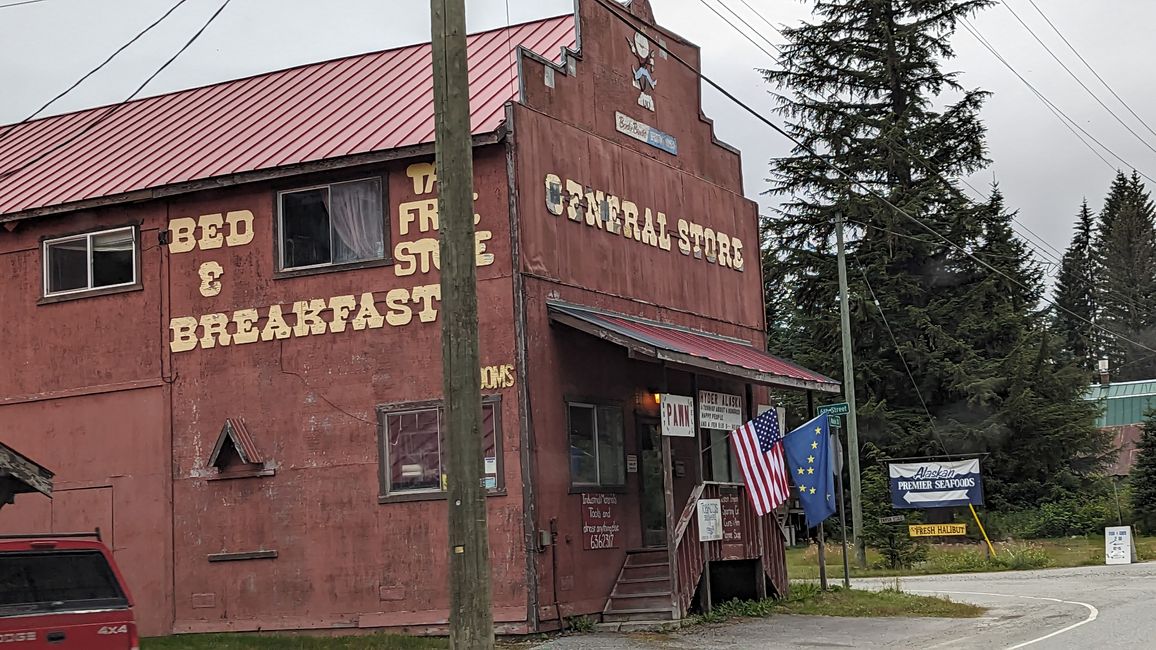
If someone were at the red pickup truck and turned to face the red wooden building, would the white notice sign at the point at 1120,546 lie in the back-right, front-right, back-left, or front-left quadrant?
front-right

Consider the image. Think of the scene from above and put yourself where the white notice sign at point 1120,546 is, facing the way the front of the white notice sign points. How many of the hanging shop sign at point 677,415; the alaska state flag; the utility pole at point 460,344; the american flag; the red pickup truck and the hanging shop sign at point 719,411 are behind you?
0

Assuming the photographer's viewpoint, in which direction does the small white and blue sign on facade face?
facing the viewer and to the right of the viewer

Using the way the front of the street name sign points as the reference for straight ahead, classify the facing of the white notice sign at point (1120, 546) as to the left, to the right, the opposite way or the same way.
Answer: the same way

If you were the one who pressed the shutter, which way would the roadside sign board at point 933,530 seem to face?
facing the viewer

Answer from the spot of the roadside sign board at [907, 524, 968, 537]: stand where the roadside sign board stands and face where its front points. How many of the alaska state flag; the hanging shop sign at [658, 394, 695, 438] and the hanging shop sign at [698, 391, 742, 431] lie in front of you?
3

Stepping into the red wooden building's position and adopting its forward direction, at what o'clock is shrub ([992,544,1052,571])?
The shrub is roughly at 9 o'clock from the red wooden building.

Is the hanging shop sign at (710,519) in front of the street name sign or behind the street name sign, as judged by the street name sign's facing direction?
in front

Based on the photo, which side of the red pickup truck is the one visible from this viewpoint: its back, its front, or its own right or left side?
back

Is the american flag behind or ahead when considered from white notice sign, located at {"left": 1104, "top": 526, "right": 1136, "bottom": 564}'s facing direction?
ahead

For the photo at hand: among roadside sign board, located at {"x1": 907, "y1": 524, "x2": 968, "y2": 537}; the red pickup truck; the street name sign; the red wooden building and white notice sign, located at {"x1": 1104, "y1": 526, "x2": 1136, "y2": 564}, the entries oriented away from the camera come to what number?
1

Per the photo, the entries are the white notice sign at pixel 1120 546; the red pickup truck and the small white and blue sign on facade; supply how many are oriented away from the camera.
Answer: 1

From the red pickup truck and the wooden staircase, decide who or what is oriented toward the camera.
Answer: the wooden staircase

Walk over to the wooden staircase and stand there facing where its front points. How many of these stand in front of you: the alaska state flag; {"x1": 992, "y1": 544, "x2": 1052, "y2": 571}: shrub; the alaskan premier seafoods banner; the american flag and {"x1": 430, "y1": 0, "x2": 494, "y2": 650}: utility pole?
1

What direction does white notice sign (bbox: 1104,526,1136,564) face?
toward the camera

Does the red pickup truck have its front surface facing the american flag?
no
